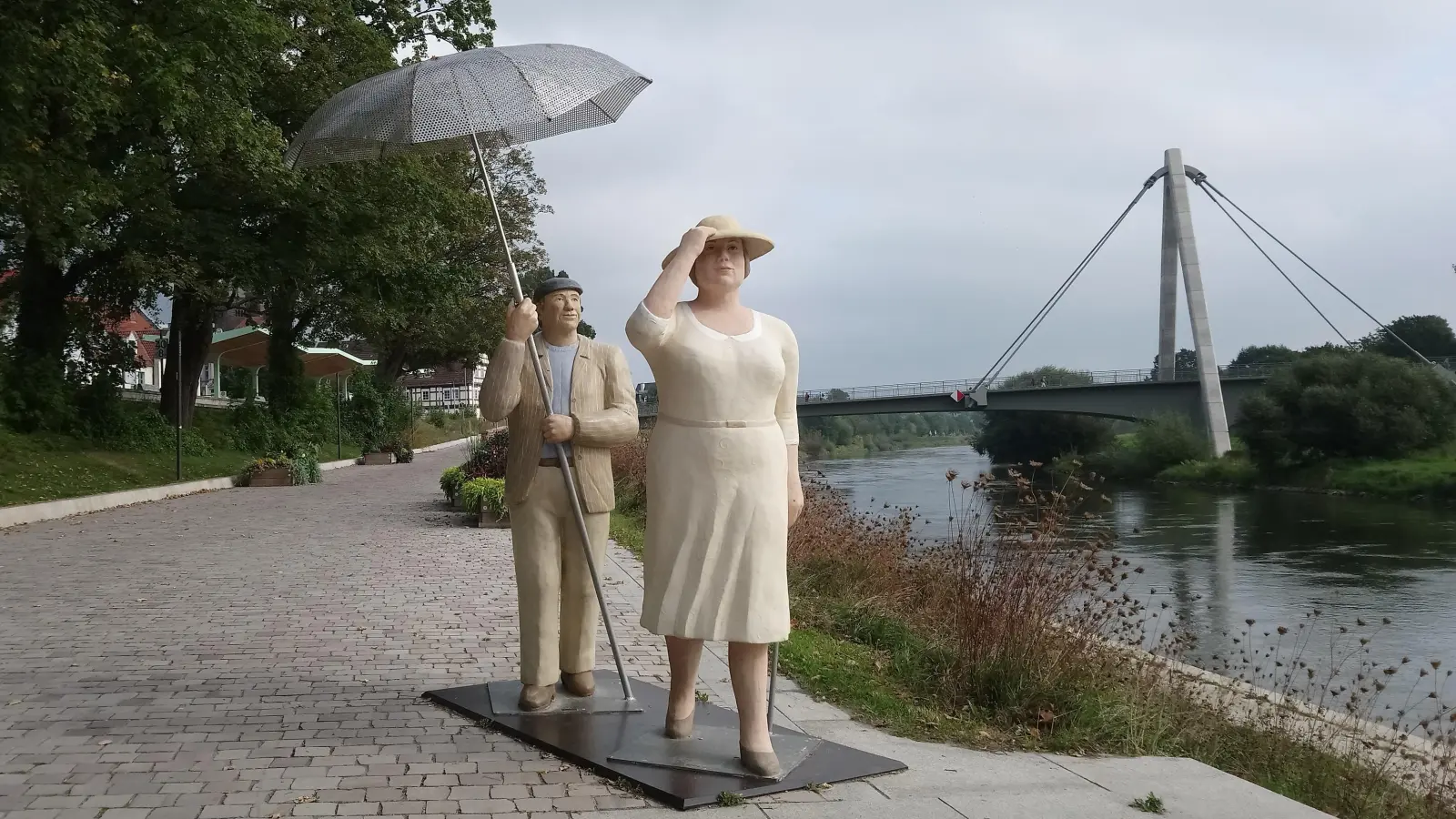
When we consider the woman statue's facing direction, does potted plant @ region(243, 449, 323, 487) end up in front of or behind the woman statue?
behind

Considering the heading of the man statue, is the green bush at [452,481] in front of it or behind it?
behind

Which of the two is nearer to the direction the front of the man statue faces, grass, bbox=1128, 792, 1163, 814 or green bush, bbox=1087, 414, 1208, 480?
the grass

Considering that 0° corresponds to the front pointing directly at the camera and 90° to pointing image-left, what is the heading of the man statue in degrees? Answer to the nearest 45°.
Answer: approximately 0°

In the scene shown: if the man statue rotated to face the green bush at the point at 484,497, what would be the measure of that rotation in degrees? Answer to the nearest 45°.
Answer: approximately 180°

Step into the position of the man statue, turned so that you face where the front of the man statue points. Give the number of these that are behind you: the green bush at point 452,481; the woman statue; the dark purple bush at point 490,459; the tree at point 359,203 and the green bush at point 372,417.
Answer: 4

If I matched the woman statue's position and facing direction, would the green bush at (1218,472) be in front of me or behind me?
behind

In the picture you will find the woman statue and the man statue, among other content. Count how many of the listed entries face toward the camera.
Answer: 2

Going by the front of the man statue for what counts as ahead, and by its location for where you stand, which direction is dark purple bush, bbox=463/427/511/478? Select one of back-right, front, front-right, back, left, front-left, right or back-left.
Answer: back

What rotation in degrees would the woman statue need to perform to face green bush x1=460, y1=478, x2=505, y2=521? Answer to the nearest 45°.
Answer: approximately 180°

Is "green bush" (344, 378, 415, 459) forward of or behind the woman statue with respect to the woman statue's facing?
behind

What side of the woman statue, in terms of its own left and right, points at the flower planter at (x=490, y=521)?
back
